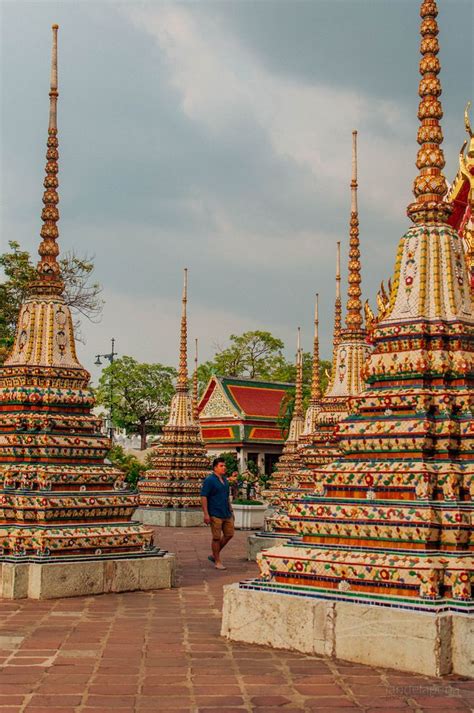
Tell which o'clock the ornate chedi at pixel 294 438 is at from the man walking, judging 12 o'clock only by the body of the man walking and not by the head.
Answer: The ornate chedi is roughly at 8 o'clock from the man walking.

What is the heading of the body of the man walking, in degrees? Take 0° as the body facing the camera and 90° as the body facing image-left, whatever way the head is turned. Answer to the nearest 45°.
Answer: approximately 315°

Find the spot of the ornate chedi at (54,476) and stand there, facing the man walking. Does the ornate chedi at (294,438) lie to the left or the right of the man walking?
left

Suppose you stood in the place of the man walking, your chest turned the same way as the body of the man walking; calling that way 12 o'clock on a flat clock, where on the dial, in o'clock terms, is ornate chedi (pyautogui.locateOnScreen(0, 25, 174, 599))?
The ornate chedi is roughly at 3 o'clock from the man walking.

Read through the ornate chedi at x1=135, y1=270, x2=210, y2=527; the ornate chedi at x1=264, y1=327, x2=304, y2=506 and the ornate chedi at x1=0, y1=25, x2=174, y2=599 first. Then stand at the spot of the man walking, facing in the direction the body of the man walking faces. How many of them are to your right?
1
